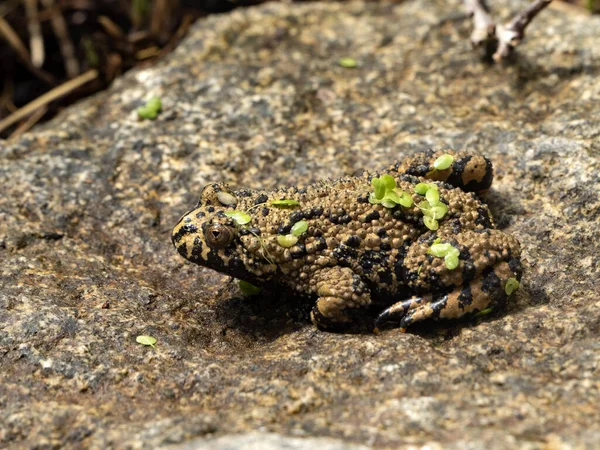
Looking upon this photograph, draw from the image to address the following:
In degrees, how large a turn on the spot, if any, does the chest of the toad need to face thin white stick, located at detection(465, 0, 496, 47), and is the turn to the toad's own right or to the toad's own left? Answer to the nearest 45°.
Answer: approximately 135° to the toad's own right

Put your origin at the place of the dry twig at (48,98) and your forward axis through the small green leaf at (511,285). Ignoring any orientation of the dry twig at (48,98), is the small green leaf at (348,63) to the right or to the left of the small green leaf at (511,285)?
left

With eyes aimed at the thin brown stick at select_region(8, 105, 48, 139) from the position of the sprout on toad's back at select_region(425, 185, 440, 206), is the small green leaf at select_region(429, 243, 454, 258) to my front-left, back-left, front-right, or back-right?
back-left

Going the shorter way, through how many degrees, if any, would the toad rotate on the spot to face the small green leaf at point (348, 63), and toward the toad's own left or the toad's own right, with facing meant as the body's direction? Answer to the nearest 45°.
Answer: approximately 90° to the toad's own right

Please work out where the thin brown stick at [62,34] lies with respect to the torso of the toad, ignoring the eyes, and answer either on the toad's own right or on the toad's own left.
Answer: on the toad's own right

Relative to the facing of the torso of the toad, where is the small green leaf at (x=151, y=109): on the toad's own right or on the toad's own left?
on the toad's own right

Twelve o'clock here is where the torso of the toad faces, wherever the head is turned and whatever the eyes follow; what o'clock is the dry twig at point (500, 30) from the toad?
The dry twig is roughly at 4 o'clock from the toad.

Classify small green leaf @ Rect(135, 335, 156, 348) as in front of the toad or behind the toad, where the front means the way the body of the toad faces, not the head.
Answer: in front

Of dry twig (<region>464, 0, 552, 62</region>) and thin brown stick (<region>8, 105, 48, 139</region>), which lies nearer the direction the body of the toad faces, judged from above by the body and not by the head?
the thin brown stick

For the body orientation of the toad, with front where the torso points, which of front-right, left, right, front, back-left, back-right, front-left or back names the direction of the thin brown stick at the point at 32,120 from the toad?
front-right

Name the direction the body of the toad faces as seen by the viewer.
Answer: to the viewer's left
